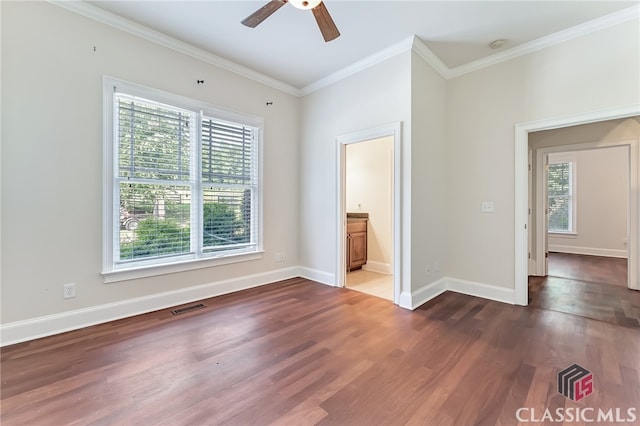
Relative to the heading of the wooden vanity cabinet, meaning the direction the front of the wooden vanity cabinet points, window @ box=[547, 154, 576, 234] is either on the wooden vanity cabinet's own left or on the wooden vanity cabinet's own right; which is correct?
on the wooden vanity cabinet's own left

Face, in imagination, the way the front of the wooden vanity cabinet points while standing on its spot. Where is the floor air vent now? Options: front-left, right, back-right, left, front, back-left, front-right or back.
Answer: right

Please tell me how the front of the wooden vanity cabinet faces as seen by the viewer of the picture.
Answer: facing the viewer and to the right of the viewer

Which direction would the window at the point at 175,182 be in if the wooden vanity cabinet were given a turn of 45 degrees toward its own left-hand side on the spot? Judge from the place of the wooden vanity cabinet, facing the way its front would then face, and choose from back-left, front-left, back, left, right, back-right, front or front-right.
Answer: back-right
